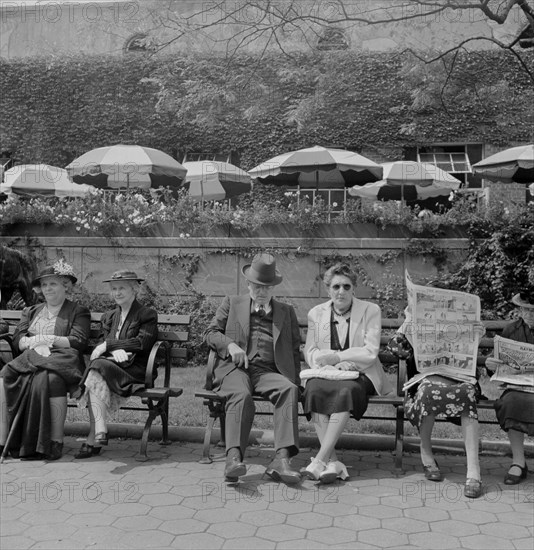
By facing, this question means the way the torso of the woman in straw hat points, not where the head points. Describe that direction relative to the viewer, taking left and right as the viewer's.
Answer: facing the viewer and to the left of the viewer

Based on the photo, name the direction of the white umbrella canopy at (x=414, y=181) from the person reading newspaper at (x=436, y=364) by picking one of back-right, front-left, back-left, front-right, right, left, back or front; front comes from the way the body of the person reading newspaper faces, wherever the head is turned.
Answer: back

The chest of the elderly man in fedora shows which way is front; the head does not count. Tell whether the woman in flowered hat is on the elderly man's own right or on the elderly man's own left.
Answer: on the elderly man's own right

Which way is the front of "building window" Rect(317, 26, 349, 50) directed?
toward the camera

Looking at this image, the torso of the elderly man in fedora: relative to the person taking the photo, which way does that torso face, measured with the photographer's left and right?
facing the viewer

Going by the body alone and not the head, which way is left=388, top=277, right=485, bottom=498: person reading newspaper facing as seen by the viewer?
toward the camera

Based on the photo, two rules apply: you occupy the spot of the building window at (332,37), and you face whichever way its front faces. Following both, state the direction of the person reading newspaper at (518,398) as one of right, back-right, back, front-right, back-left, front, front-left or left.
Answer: front

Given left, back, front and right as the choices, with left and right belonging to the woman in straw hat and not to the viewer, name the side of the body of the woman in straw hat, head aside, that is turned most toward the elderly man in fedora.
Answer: left

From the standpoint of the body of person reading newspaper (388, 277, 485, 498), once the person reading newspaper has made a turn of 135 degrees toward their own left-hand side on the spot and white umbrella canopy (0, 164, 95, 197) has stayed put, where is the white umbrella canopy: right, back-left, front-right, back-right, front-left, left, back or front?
left
